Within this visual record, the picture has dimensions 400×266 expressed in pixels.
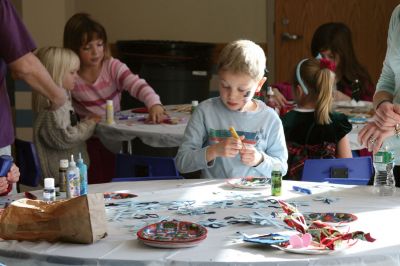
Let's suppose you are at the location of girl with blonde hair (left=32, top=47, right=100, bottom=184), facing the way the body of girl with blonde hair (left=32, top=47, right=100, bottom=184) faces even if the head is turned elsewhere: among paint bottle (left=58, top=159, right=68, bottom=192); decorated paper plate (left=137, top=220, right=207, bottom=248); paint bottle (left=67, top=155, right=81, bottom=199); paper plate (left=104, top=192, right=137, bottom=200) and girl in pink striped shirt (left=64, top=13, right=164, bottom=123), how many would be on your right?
4

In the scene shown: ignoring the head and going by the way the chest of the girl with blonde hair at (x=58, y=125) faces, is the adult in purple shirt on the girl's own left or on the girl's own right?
on the girl's own right

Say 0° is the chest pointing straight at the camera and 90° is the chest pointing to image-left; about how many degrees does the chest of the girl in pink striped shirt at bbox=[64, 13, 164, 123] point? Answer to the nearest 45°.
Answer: approximately 315°

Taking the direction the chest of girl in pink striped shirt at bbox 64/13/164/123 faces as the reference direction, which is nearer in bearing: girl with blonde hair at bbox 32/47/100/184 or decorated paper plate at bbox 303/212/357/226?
the decorated paper plate

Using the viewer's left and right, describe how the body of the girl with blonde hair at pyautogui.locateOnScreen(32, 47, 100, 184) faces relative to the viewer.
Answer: facing to the right of the viewer

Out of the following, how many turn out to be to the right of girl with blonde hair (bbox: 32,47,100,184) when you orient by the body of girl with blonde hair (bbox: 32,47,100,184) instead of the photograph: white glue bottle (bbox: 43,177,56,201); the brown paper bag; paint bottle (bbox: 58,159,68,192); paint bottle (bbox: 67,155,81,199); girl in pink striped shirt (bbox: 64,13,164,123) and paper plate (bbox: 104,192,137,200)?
5

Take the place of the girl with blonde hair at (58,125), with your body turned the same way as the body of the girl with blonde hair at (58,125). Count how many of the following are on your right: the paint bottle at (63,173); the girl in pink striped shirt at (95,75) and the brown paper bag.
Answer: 2

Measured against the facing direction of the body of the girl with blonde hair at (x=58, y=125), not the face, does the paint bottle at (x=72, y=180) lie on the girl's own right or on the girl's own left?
on the girl's own right

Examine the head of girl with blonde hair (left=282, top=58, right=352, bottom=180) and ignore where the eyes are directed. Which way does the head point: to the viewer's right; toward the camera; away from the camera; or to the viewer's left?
away from the camera

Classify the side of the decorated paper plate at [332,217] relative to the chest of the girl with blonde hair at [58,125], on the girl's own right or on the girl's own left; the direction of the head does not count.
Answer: on the girl's own right

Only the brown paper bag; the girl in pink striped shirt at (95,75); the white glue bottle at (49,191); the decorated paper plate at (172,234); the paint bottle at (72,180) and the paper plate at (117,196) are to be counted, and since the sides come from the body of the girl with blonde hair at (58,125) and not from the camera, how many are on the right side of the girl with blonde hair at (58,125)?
5

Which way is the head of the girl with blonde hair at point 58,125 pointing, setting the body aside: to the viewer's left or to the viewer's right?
to the viewer's right

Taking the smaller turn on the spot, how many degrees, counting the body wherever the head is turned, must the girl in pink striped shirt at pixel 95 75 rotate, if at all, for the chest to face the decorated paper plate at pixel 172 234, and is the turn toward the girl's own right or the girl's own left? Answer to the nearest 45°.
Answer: approximately 45° to the girl's own right
